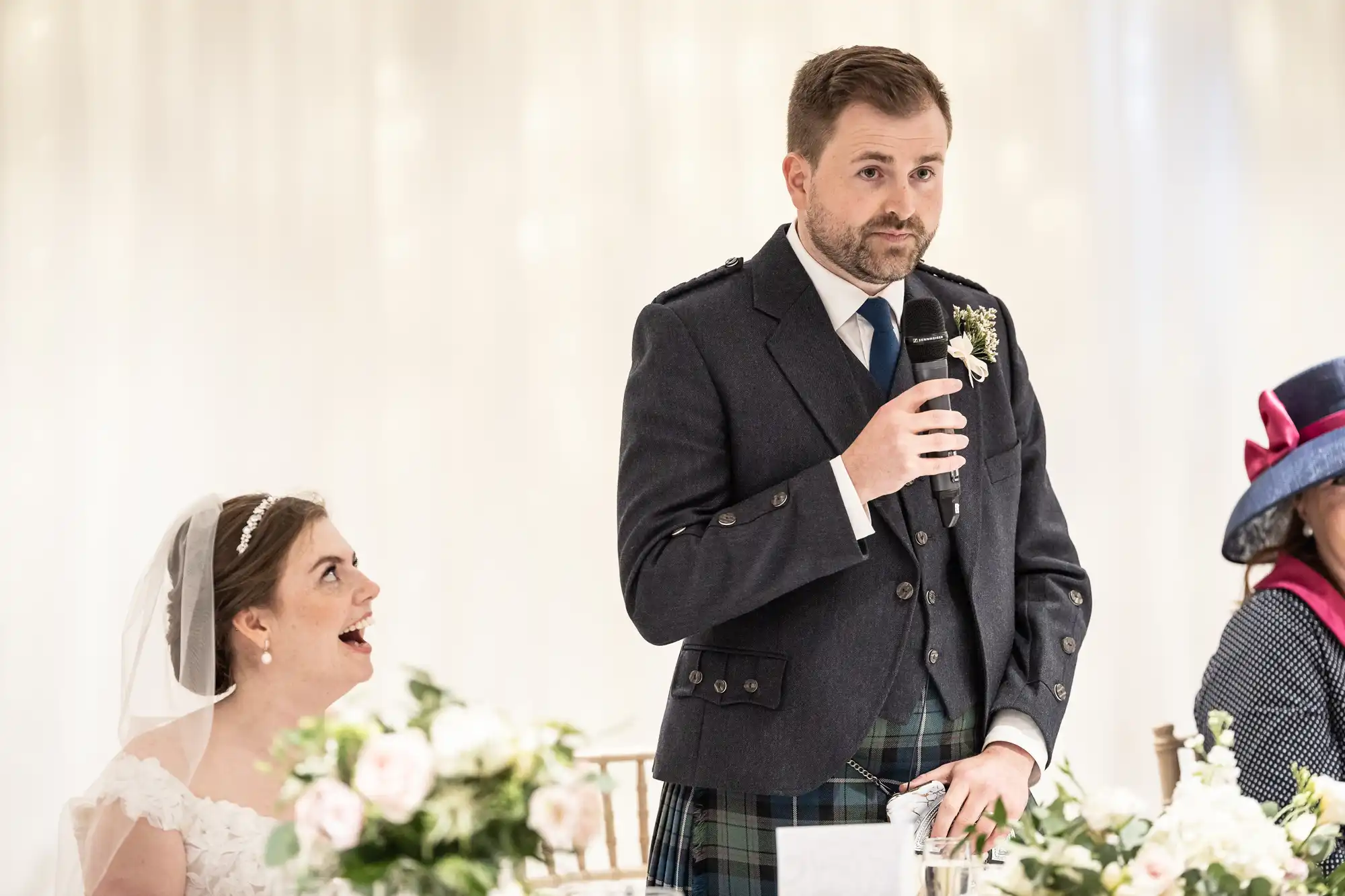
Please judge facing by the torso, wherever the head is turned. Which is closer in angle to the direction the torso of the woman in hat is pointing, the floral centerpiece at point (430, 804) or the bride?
the floral centerpiece

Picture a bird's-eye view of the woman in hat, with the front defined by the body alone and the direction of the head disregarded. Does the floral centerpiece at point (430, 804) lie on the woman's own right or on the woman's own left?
on the woman's own right

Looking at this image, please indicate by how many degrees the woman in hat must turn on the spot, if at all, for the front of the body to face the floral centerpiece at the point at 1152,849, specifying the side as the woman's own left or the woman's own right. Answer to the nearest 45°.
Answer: approximately 45° to the woman's own right

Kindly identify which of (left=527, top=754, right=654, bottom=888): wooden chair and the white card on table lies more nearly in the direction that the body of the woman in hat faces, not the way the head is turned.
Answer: the white card on table

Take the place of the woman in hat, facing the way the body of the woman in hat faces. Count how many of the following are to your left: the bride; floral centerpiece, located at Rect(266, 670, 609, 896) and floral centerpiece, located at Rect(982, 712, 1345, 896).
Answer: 0

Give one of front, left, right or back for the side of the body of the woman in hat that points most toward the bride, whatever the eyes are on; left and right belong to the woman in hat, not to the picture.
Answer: right

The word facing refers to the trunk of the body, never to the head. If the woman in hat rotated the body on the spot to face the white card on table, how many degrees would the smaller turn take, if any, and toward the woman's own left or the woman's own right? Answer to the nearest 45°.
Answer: approximately 45° to the woman's own right

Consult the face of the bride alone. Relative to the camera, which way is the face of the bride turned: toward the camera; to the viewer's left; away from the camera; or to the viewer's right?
to the viewer's right

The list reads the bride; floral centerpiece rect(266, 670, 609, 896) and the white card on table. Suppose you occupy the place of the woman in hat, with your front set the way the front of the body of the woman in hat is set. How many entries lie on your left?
0

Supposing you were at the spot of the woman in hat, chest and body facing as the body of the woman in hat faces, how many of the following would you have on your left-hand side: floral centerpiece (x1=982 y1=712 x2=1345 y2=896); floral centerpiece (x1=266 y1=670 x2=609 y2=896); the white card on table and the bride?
0
